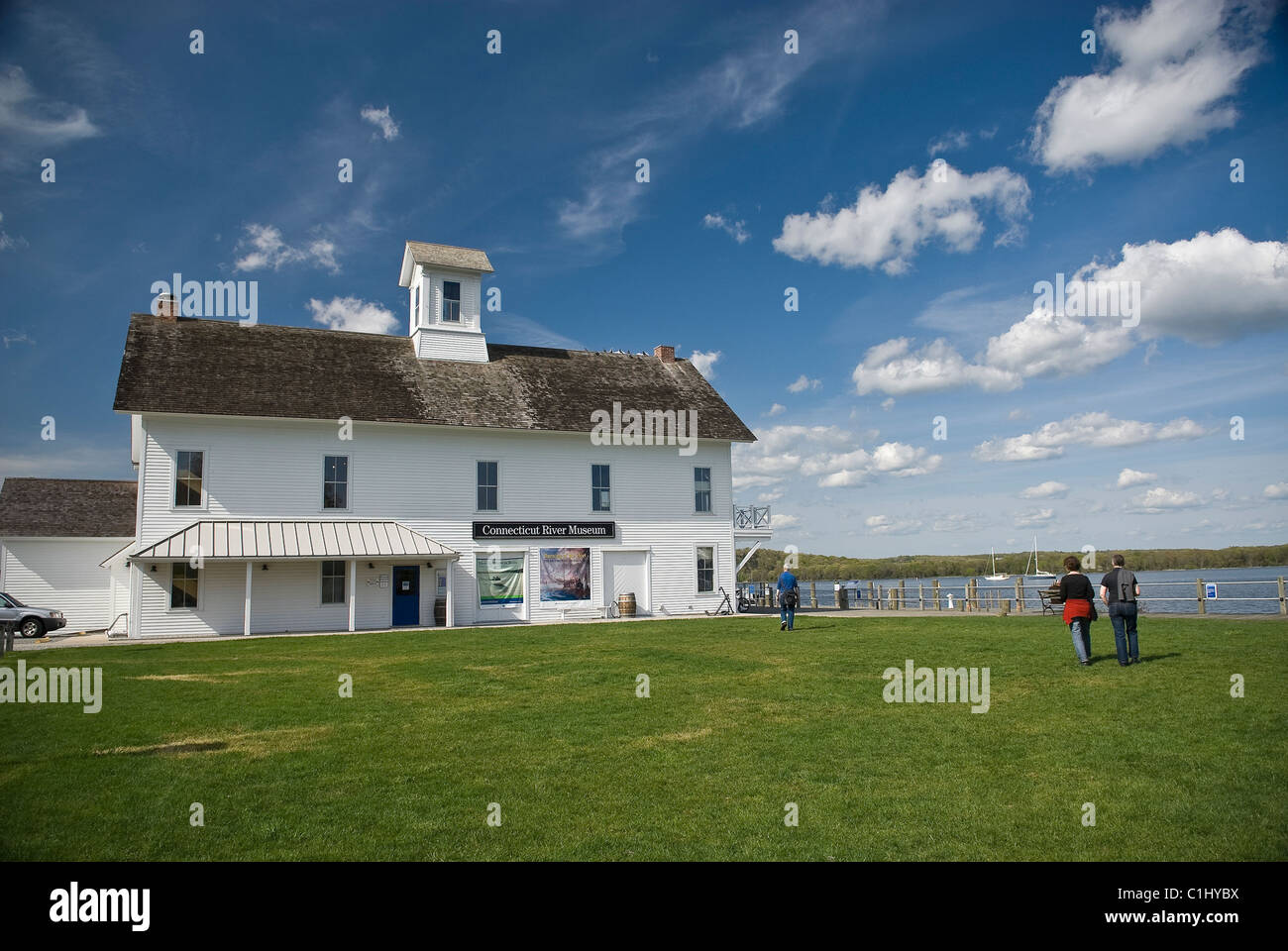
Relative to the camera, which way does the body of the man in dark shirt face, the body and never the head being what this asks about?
away from the camera

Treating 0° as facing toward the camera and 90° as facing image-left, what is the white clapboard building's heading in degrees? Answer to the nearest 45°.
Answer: approximately 0°

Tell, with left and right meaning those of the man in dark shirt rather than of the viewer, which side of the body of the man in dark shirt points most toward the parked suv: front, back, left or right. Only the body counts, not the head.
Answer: left

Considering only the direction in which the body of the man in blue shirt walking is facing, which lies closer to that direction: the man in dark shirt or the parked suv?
the parked suv

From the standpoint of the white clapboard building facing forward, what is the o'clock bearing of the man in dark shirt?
The man in dark shirt is roughly at 11 o'clock from the white clapboard building.

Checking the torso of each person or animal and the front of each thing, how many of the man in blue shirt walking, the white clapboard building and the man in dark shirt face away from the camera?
2

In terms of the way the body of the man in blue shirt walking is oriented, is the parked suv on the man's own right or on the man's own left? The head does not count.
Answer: on the man's own left

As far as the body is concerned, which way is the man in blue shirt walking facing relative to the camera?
away from the camera
